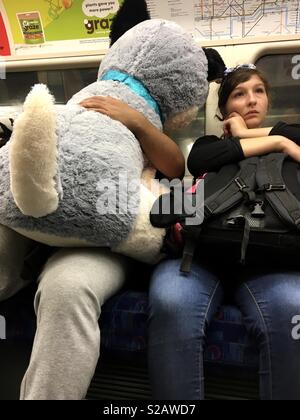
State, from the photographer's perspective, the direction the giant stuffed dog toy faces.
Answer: facing away from the viewer and to the right of the viewer

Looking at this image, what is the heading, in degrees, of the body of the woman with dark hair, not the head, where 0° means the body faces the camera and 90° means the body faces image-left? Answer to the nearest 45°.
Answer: approximately 0°
